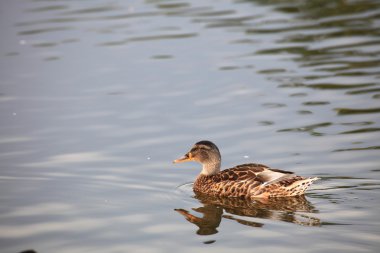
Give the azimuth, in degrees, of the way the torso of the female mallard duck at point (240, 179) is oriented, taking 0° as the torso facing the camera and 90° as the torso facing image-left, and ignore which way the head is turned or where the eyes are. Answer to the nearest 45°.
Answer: approximately 90°
